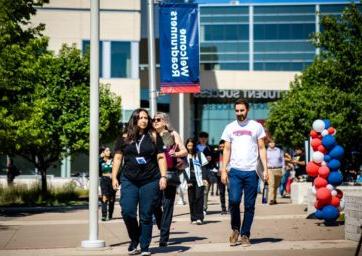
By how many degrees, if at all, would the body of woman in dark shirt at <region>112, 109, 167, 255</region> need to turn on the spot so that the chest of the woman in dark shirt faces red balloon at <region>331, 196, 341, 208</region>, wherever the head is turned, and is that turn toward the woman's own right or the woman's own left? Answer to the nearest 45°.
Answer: approximately 135° to the woman's own left

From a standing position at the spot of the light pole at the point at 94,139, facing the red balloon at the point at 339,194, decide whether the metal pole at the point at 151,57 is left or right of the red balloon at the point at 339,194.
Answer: left

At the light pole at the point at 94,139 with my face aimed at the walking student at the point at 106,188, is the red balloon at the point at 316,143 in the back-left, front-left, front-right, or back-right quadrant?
front-right

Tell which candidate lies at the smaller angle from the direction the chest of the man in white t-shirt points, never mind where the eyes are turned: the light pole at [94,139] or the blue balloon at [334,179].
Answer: the light pole

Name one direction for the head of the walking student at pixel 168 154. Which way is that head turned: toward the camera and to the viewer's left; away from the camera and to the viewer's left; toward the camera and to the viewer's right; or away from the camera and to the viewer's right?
toward the camera and to the viewer's left

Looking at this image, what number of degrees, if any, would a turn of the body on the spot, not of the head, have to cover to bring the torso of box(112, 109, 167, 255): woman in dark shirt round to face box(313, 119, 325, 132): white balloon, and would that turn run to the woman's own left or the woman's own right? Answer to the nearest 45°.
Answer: approximately 135° to the woman's own left

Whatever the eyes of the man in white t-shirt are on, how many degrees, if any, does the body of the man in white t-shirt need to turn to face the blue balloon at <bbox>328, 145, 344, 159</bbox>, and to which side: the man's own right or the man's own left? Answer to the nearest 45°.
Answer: approximately 135° to the man's own left

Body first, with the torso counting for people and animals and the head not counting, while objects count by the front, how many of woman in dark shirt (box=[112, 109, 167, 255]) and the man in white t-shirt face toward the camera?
2

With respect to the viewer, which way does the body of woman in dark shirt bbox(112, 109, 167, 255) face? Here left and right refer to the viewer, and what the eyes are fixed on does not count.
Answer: facing the viewer

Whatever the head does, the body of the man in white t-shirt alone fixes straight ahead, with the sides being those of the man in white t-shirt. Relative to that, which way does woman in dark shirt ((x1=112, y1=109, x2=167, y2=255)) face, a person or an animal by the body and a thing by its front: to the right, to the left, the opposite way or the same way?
the same way

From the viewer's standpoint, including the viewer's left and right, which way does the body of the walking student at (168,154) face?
facing the viewer and to the left of the viewer

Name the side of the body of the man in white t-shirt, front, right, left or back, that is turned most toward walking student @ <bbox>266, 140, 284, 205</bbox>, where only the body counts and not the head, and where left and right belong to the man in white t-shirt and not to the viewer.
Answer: back

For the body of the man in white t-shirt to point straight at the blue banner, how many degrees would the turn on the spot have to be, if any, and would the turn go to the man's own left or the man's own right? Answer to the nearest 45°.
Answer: approximately 180°

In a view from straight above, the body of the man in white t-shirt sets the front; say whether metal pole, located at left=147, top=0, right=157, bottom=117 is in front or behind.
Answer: behind

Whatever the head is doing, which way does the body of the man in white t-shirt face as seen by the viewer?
toward the camera
